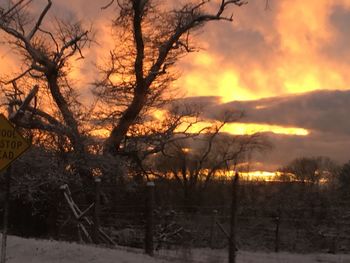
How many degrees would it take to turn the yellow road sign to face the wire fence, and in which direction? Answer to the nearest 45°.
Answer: approximately 135° to its left

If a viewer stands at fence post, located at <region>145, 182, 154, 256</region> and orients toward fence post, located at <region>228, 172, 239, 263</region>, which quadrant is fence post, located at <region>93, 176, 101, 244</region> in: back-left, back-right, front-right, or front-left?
back-left

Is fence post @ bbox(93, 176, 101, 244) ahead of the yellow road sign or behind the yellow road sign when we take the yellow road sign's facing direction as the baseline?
behind

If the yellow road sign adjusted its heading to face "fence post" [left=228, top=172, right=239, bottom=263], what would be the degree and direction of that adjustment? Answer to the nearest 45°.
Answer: approximately 90° to its left

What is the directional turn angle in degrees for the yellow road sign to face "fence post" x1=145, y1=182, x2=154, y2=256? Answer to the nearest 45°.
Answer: approximately 90° to its left

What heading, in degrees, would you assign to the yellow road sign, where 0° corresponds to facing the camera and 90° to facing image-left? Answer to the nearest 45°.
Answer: approximately 0°
